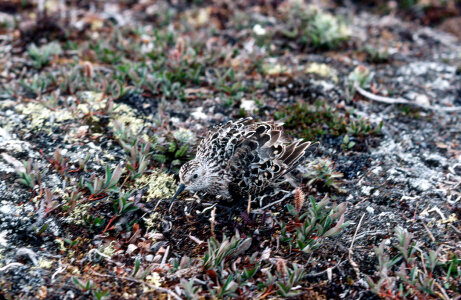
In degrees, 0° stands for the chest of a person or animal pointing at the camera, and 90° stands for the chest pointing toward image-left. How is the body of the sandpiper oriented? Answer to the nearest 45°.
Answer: approximately 90°

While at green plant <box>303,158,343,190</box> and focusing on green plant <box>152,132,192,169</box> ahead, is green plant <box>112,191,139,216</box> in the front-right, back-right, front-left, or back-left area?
front-left

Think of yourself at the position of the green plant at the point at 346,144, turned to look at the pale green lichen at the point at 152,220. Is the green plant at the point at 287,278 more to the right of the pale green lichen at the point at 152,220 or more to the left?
left

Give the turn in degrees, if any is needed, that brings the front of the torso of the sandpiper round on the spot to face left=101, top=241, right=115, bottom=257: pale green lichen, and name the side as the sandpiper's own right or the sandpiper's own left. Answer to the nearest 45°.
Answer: approximately 45° to the sandpiper's own left

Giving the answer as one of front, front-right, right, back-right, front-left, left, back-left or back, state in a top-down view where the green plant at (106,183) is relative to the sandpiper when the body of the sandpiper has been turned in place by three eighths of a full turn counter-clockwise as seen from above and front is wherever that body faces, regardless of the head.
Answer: back-right

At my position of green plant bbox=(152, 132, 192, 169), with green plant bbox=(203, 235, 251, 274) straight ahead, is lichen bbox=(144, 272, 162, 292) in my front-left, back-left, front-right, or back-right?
front-right

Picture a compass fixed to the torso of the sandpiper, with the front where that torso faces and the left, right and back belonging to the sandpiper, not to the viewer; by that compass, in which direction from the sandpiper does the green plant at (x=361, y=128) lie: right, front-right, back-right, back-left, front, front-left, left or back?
back-right

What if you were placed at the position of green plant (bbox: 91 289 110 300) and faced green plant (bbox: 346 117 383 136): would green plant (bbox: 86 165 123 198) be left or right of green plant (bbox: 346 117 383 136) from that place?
left

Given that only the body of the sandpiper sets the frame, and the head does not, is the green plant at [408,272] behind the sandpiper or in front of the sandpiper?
behind

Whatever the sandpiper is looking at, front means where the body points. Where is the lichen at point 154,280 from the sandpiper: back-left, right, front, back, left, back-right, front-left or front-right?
front-left

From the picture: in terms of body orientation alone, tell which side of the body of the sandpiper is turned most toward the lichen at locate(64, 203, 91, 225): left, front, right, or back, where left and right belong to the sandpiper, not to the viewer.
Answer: front

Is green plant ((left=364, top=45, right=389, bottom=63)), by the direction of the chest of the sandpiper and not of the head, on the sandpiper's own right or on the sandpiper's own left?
on the sandpiper's own right

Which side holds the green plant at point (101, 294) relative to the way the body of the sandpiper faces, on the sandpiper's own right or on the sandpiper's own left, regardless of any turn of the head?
on the sandpiper's own left

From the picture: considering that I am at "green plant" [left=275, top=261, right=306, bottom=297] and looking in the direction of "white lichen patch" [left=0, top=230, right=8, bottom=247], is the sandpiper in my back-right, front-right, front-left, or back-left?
front-right
